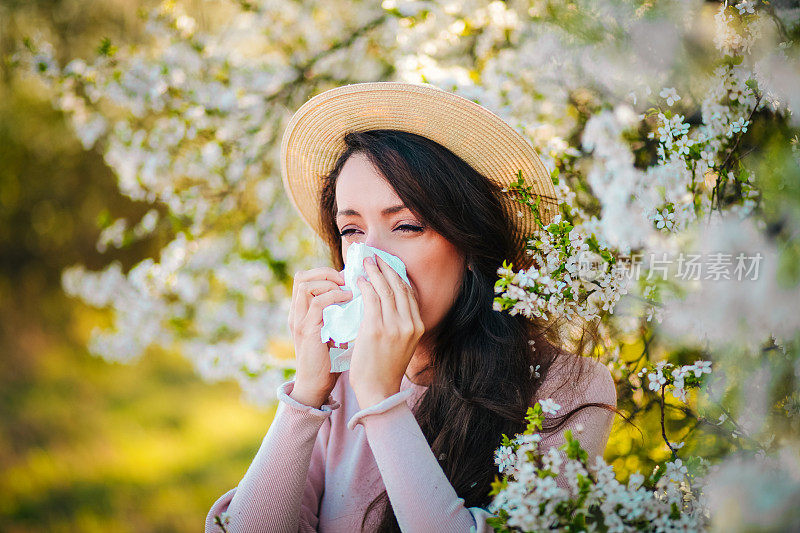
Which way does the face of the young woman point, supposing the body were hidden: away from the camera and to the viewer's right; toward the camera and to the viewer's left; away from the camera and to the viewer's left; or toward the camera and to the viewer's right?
toward the camera and to the viewer's left

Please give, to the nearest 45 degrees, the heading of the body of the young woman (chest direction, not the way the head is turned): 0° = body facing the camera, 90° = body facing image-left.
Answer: approximately 45°
